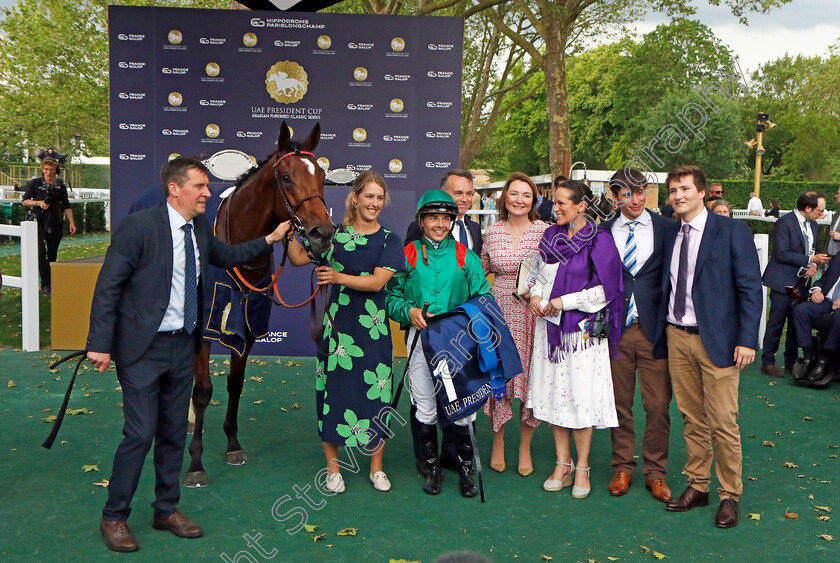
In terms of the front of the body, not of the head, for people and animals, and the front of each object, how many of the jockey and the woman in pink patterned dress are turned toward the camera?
2

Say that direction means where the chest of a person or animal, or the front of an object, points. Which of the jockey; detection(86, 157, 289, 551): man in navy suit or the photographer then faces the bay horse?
the photographer

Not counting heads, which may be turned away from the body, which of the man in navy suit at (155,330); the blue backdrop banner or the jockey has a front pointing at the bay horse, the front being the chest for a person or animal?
the blue backdrop banner

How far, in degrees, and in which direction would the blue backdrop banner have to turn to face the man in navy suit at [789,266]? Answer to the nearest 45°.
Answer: approximately 90° to its left

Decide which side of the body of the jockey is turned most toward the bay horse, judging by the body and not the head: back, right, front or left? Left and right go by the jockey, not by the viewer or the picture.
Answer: right

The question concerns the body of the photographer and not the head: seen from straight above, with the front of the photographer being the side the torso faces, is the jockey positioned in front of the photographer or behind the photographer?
in front

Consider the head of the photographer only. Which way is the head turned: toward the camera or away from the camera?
toward the camera

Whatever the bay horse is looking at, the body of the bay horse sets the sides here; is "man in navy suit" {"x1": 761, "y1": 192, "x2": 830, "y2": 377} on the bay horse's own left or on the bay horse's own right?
on the bay horse's own left

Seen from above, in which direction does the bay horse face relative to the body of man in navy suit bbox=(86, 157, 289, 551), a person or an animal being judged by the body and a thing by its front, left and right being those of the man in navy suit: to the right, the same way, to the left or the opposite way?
the same way

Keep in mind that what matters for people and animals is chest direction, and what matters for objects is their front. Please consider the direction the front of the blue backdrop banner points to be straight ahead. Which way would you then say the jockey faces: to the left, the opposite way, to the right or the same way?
the same way

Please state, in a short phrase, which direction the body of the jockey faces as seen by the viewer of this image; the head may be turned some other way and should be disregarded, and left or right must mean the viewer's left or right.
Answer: facing the viewer

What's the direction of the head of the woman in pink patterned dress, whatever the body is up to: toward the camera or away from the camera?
toward the camera

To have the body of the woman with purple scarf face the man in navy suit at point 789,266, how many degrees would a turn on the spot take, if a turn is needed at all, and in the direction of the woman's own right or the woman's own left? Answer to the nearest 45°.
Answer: approximately 180°

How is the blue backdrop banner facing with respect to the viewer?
toward the camera
